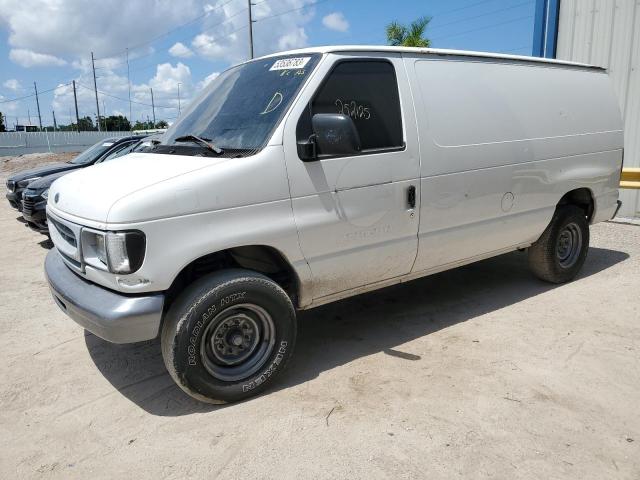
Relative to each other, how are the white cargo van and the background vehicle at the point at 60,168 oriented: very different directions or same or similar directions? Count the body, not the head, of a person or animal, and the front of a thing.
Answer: same or similar directions

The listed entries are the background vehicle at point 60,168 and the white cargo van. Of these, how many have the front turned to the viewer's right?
0

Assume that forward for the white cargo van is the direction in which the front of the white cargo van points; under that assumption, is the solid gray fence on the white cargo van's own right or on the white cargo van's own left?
on the white cargo van's own right

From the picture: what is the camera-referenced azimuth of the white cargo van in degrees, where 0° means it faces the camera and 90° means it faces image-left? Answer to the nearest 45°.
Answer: approximately 45°

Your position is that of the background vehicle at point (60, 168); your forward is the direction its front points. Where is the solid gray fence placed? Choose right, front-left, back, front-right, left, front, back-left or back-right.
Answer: back-right

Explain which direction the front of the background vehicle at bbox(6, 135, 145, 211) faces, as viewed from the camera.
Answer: facing the viewer and to the left of the viewer

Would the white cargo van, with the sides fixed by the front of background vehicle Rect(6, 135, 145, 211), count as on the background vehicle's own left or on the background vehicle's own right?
on the background vehicle's own left

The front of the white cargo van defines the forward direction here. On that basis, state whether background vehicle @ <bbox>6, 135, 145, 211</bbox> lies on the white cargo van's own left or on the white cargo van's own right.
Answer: on the white cargo van's own right
